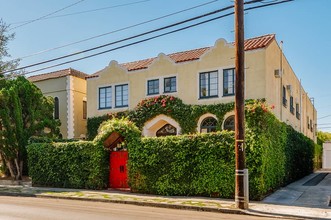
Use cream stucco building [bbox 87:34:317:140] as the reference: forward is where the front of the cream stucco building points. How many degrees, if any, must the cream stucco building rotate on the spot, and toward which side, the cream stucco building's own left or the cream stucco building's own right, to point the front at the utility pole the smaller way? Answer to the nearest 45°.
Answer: approximately 45° to the cream stucco building's own left

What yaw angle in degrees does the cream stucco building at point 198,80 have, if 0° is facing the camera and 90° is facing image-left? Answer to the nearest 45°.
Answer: approximately 45°

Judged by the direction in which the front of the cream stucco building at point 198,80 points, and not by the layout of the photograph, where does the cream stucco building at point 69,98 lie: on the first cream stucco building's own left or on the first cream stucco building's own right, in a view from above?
on the first cream stucco building's own right

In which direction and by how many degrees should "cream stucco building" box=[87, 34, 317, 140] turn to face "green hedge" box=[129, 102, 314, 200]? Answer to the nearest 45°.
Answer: approximately 45° to its left

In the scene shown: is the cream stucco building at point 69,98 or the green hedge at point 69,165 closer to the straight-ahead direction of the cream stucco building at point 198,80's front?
the green hedge
